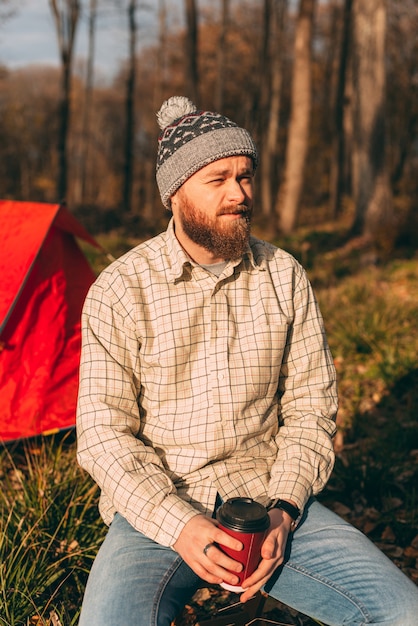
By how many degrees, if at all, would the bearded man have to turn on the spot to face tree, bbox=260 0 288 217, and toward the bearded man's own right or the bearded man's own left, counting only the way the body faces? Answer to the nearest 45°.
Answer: approximately 180°

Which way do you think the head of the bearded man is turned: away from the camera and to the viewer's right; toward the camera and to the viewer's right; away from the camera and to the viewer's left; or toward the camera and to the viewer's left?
toward the camera and to the viewer's right

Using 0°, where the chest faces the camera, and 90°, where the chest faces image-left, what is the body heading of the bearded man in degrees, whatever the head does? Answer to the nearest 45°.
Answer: approximately 0°
